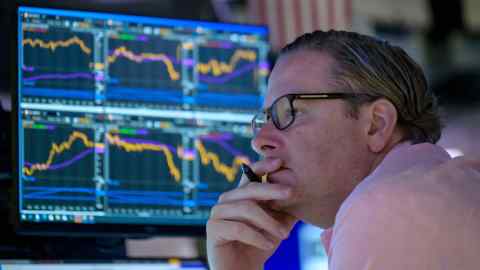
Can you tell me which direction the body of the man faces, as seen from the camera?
to the viewer's left

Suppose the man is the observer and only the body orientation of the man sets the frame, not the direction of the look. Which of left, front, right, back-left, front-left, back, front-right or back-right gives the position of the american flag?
right

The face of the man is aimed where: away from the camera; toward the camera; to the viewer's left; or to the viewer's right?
to the viewer's left
